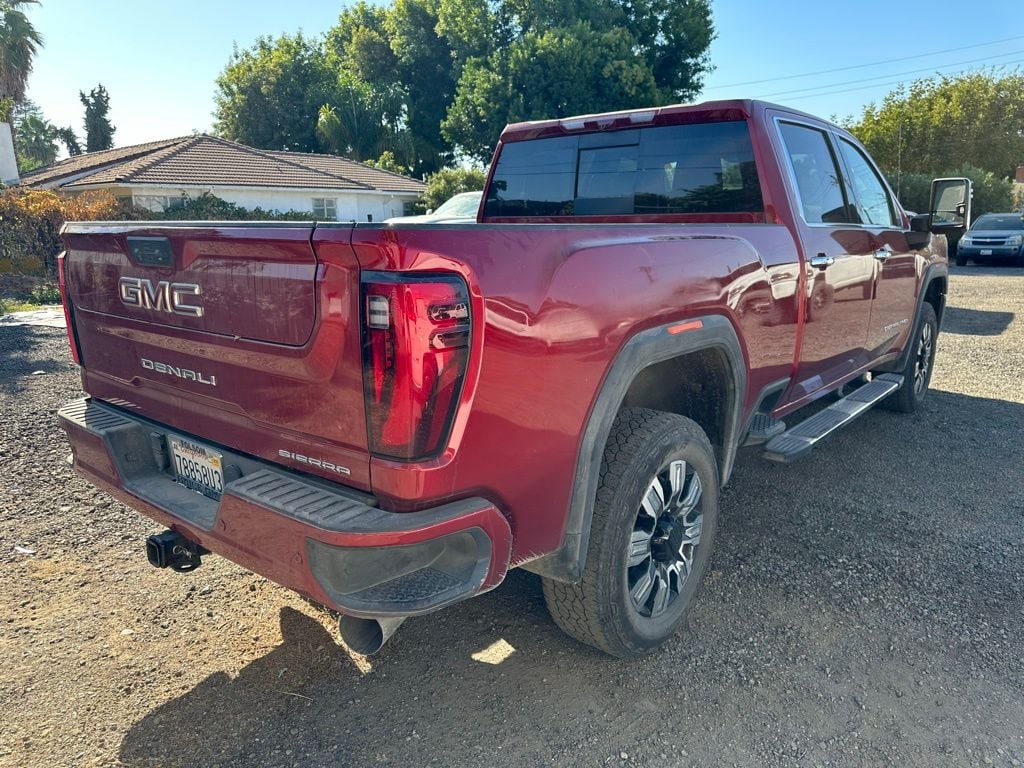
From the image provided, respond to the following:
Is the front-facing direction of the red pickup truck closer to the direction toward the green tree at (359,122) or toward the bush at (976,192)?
the bush

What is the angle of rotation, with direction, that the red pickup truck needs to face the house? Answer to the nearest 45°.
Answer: approximately 45° to its left

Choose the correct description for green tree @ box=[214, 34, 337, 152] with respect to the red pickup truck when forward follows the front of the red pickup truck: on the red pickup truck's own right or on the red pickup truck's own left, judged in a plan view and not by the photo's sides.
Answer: on the red pickup truck's own left

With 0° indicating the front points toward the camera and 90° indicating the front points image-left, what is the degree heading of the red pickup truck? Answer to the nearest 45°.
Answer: approximately 225°

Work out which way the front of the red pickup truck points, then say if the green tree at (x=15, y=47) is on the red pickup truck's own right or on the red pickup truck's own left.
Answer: on the red pickup truck's own left

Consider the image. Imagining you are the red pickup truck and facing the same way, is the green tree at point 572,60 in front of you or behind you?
in front

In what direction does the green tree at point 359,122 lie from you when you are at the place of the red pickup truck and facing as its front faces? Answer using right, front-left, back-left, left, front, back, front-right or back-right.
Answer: front-left

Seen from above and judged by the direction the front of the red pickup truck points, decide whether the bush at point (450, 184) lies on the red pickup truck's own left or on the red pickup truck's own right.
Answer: on the red pickup truck's own left

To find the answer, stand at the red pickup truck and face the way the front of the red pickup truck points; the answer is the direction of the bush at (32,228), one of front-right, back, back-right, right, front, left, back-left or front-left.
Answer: left

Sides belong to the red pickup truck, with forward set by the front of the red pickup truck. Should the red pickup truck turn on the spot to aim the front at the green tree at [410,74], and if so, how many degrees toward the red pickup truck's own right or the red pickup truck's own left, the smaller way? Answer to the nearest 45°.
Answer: approximately 45° to the red pickup truck's own left
